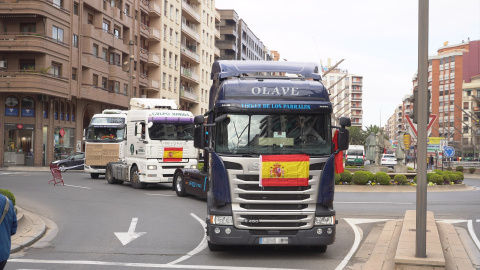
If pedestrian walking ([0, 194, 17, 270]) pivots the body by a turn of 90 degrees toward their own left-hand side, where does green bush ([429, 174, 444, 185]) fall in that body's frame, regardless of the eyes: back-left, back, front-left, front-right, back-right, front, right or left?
back-right

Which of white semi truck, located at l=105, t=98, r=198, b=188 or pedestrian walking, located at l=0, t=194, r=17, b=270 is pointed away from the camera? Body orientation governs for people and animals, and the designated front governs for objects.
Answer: the pedestrian walking

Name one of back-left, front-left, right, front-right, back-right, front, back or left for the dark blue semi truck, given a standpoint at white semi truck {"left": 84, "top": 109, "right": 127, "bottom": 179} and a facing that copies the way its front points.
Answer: front

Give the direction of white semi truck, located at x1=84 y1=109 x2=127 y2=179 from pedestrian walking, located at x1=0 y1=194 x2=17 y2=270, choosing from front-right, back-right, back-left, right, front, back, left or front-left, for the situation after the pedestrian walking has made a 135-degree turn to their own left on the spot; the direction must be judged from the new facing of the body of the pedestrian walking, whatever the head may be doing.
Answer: back-right

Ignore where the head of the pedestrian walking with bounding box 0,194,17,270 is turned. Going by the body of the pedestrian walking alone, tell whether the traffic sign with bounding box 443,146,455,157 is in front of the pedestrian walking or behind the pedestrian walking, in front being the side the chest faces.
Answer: in front

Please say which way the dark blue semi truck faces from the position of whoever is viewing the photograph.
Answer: facing the viewer

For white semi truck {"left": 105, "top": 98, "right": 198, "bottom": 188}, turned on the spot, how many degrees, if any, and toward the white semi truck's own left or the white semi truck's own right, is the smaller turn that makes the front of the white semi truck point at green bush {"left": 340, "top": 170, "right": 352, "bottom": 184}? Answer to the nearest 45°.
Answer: approximately 90° to the white semi truck's own left

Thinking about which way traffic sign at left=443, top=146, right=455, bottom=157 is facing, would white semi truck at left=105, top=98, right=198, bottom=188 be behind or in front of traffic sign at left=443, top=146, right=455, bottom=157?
in front

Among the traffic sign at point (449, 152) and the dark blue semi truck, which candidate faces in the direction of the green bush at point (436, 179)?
the traffic sign

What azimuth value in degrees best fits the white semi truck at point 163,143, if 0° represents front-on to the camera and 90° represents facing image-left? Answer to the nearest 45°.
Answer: approximately 315°

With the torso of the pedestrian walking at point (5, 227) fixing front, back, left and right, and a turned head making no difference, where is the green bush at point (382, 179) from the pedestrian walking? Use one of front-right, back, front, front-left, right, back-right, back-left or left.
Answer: front-right

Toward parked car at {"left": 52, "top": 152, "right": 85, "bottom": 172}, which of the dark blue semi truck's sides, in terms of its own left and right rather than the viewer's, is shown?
back

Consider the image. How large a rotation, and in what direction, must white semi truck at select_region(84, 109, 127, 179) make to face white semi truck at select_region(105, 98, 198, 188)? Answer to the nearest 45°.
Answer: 0° — it already faces it

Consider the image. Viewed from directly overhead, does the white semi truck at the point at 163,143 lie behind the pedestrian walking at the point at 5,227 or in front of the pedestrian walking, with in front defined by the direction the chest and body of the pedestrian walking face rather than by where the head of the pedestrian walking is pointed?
in front

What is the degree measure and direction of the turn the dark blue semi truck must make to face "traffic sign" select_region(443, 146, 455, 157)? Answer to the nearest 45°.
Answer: approximately 180°
